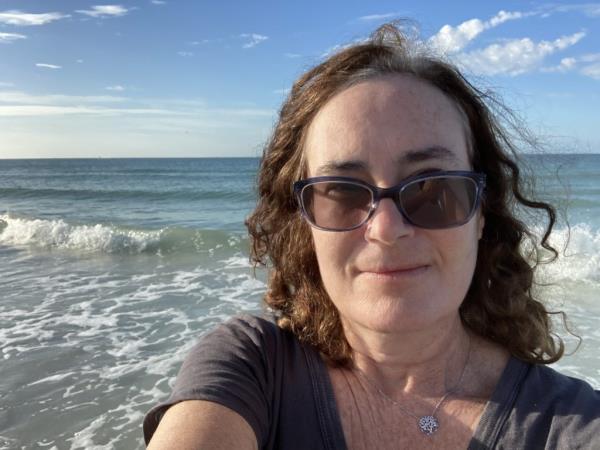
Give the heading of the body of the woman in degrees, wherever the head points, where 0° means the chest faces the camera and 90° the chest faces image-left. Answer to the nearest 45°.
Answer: approximately 0°
